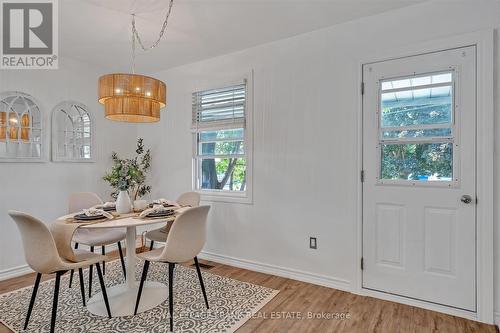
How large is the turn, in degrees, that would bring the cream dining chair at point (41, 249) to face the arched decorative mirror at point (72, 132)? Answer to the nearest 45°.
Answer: approximately 45° to its left

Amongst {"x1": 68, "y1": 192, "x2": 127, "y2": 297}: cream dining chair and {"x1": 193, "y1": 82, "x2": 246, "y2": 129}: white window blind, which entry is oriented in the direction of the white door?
the cream dining chair

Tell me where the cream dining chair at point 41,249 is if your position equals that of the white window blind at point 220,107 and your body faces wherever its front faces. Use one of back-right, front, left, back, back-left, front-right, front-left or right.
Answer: front

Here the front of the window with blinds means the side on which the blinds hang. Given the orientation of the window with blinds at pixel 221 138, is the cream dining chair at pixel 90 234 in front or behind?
in front

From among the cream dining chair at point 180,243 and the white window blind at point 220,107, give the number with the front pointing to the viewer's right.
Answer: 0

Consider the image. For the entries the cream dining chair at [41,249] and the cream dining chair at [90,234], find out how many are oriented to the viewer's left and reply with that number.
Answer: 0

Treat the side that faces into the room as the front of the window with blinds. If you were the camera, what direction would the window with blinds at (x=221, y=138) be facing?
facing the viewer and to the left of the viewer

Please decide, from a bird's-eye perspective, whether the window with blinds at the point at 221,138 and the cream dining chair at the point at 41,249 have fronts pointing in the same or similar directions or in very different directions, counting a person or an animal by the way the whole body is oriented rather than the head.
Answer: very different directions

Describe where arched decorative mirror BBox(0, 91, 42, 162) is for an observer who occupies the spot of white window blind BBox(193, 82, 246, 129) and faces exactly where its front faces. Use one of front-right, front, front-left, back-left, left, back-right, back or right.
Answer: front-right

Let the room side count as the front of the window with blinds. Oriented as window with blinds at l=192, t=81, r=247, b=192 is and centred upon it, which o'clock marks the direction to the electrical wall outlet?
The electrical wall outlet is roughly at 9 o'clock from the window with blinds.

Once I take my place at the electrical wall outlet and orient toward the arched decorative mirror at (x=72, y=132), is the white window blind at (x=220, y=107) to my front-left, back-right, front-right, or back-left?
front-right

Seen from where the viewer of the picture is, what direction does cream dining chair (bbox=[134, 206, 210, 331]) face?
facing away from the viewer and to the left of the viewer

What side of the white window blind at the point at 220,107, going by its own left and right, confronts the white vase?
front

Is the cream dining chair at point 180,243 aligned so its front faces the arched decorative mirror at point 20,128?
yes
